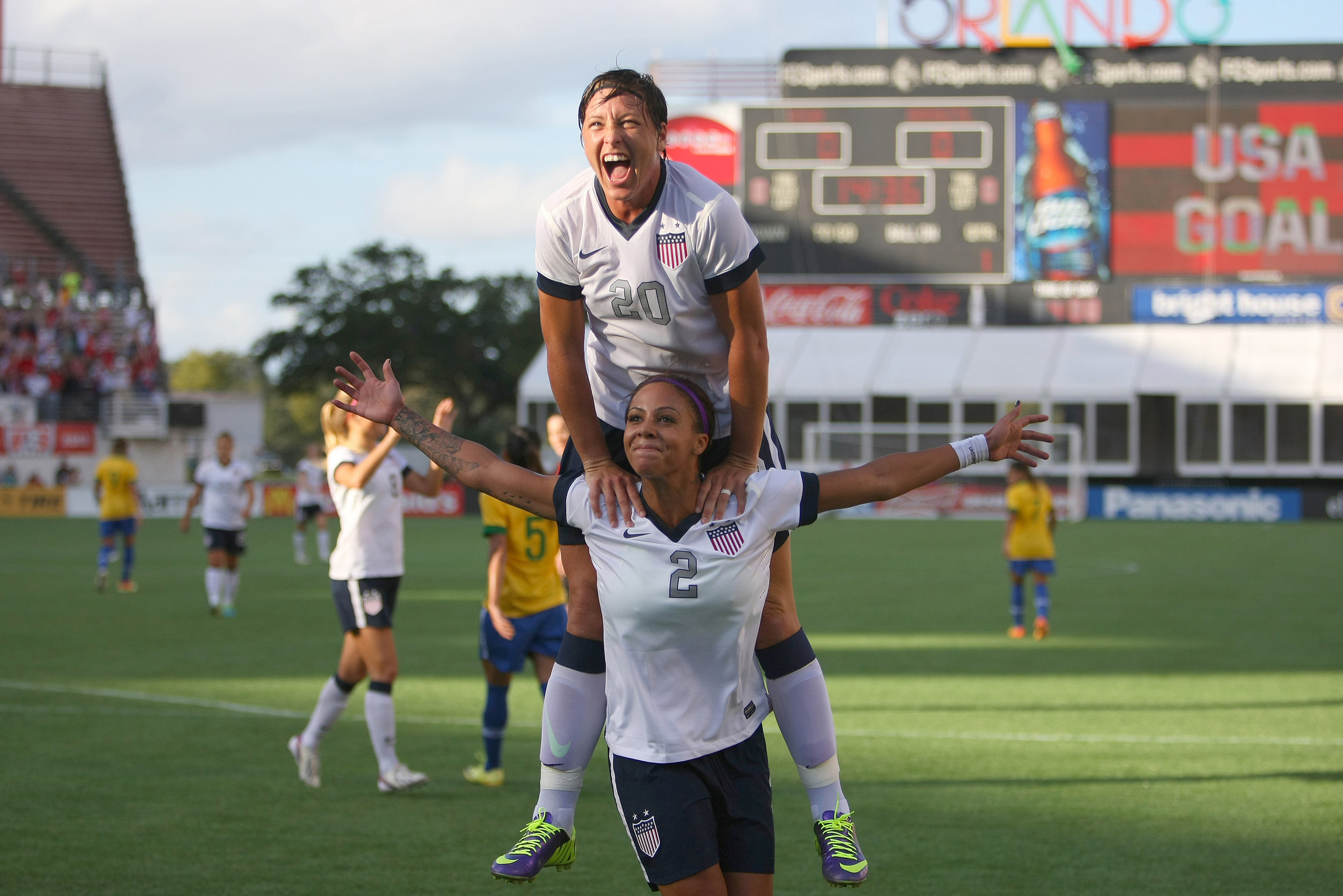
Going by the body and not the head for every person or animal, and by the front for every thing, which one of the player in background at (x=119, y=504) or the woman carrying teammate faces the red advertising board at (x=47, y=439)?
the player in background

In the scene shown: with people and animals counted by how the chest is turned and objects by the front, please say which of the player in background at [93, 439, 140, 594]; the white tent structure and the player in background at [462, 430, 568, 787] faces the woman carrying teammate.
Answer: the white tent structure

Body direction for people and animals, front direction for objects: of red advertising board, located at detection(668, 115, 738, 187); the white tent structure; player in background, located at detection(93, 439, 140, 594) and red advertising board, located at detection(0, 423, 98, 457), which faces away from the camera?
the player in background

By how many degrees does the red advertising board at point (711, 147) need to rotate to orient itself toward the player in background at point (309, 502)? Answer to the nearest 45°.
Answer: approximately 45° to its right

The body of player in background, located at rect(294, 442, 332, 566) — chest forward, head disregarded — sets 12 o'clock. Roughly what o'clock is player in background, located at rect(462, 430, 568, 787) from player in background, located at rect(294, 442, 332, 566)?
player in background, located at rect(462, 430, 568, 787) is roughly at 12 o'clock from player in background, located at rect(294, 442, 332, 566).

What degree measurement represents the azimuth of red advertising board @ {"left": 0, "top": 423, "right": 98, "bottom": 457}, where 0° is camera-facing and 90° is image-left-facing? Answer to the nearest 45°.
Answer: approximately 0°

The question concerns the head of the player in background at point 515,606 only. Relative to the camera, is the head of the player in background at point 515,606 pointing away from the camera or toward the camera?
away from the camera

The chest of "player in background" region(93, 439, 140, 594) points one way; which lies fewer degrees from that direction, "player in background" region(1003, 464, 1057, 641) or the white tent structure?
the white tent structure

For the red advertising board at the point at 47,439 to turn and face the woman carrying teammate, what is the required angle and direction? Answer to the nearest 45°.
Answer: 0° — it already faces them

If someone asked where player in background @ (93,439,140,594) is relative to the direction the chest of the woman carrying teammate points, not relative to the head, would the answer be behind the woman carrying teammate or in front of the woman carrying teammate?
behind

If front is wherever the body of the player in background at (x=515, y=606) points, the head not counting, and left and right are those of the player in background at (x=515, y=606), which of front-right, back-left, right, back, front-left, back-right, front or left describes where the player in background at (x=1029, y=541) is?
right
